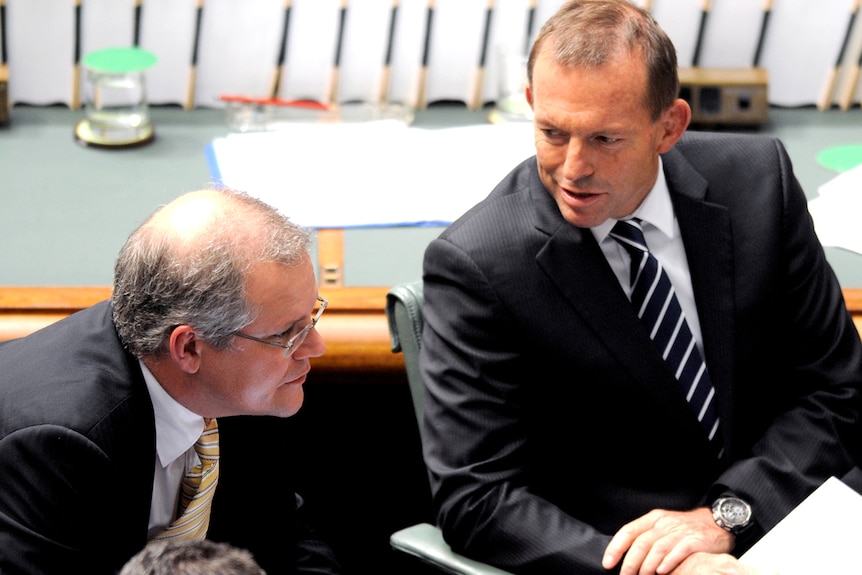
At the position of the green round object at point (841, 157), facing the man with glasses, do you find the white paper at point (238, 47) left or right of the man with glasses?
right

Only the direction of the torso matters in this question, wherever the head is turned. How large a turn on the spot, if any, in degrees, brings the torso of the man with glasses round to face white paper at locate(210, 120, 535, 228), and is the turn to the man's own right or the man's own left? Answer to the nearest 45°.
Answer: approximately 90° to the man's own left

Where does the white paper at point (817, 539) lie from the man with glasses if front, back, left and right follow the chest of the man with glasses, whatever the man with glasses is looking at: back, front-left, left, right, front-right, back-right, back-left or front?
front

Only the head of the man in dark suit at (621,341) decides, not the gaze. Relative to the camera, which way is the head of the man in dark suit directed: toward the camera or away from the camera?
toward the camera

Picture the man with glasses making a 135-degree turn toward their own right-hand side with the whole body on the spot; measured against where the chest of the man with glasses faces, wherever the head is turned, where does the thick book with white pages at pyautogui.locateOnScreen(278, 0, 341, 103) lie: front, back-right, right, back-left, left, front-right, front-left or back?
back-right

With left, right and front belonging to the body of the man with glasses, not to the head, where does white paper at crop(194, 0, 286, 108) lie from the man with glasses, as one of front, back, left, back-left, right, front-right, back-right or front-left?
left

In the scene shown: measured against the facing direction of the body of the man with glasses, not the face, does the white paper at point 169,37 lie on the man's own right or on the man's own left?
on the man's own left

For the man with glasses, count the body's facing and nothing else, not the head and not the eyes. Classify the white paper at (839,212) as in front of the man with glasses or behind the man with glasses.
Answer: in front

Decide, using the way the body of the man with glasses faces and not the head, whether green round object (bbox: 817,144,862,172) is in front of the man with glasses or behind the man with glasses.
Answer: in front

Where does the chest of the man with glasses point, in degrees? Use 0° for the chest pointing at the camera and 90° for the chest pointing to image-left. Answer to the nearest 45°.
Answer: approximately 270°
